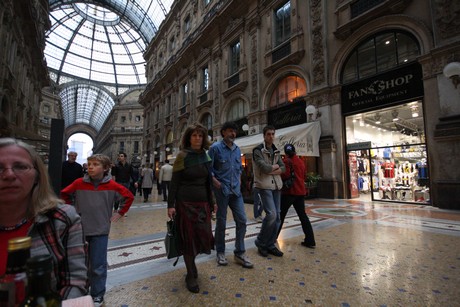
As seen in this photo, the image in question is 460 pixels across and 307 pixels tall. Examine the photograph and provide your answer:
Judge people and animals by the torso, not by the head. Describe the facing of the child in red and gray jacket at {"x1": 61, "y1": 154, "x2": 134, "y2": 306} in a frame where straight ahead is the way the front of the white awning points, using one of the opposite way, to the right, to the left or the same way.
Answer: to the left

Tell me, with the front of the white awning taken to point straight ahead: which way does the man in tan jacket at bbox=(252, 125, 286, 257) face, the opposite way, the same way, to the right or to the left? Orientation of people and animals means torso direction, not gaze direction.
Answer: to the left

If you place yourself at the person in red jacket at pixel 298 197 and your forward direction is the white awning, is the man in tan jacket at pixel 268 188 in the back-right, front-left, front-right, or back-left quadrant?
back-left

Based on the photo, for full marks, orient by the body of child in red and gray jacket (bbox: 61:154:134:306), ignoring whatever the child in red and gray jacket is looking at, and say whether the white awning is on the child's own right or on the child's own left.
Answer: on the child's own left

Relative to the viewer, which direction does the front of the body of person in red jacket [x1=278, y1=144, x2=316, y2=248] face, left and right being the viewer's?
facing to the left of the viewer

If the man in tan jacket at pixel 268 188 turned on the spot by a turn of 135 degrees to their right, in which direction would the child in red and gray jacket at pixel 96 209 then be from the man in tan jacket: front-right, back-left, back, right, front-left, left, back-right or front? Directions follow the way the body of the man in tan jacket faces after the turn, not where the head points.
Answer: front-left

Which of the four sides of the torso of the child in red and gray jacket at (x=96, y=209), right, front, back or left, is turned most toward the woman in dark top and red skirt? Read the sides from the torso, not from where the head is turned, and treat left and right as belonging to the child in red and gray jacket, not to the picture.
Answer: left

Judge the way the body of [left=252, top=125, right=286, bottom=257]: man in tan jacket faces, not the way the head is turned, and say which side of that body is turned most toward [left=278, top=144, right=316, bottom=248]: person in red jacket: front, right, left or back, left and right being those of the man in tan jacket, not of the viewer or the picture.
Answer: left

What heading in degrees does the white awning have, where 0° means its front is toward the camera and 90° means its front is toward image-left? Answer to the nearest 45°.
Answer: approximately 45°
